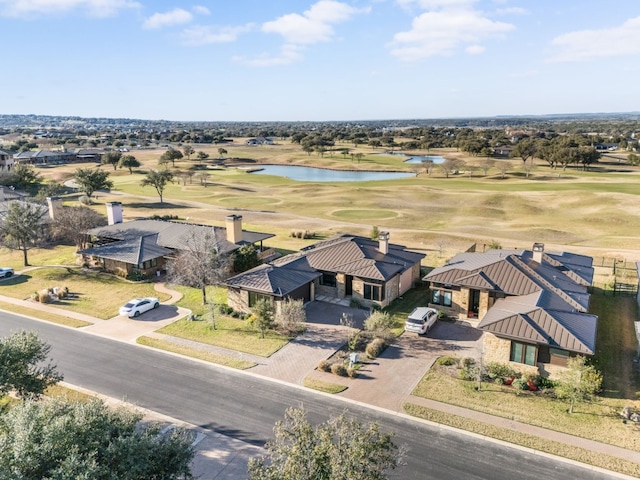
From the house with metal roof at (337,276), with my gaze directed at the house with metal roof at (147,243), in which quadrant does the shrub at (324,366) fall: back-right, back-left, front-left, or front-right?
back-left

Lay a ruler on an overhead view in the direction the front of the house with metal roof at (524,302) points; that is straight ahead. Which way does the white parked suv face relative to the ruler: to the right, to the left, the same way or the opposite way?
the opposite way

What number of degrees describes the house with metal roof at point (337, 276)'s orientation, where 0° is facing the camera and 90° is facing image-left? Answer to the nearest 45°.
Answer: approximately 45°

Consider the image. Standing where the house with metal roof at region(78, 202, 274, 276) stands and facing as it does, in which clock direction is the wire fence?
The wire fence is roughly at 8 o'clock from the house with metal roof.

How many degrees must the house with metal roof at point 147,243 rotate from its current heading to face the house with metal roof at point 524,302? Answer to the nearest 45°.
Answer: approximately 90° to its left

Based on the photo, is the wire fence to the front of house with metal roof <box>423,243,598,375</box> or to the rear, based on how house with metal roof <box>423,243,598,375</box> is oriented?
to the rear

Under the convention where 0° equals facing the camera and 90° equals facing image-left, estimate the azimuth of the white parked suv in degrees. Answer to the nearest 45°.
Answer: approximately 225°

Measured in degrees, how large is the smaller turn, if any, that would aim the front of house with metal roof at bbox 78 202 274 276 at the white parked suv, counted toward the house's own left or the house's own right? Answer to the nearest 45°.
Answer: approximately 90° to the house's own left

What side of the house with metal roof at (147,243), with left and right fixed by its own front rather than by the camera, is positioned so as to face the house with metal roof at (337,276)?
left
